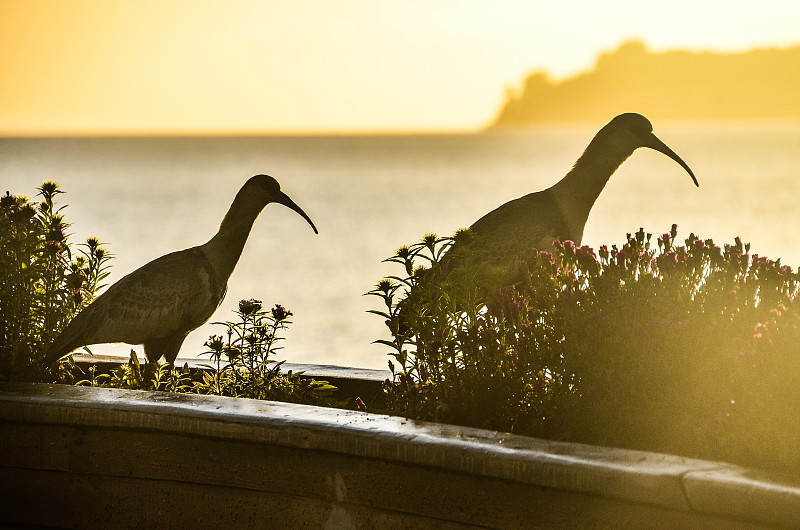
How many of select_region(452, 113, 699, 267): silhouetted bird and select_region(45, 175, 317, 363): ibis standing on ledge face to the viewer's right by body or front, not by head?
2

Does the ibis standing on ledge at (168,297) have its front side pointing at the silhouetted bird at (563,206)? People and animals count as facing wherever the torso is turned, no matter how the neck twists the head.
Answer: yes

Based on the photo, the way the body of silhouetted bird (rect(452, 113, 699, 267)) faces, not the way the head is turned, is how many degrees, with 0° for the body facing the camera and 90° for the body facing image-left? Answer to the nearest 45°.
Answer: approximately 270°

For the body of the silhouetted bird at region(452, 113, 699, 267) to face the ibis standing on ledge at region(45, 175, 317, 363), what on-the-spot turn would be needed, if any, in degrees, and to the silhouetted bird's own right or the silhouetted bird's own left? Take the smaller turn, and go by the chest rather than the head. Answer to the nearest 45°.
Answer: approximately 180°

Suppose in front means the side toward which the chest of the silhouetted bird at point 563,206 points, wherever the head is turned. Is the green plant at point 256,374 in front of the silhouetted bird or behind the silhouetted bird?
behind

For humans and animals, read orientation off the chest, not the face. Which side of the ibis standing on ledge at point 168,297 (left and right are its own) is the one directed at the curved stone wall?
right

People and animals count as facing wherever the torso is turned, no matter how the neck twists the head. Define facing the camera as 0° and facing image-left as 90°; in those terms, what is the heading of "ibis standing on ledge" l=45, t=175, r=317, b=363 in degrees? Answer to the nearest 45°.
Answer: approximately 270°

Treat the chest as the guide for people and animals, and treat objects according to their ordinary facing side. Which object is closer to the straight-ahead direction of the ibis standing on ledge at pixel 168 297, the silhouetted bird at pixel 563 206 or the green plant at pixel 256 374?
the silhouetted bird
